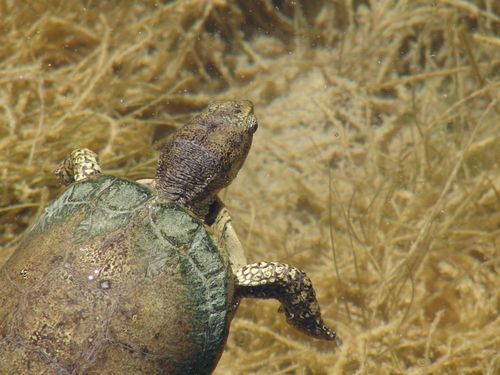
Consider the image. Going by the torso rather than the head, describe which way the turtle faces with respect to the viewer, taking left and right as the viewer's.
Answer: facing away from the viewer and to the right of the viewer
